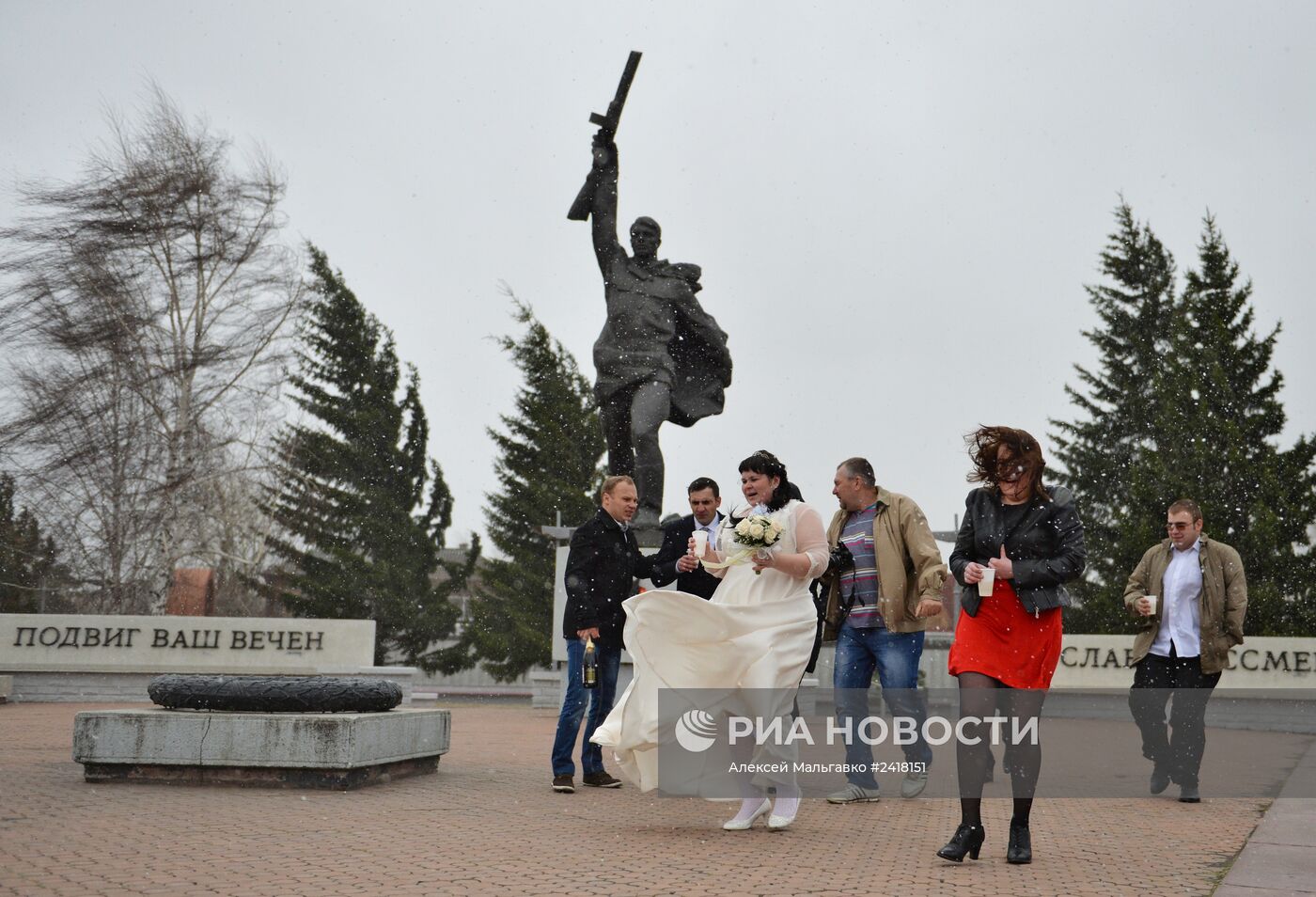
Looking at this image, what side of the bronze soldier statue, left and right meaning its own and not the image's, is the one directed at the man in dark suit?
front

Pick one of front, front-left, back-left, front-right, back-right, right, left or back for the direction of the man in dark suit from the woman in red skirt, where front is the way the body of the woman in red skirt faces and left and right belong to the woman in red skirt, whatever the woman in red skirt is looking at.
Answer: back-right

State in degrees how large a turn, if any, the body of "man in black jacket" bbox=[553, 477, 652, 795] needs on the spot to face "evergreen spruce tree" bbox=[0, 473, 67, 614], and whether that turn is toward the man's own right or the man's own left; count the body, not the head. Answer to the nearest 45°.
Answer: approximately 180°

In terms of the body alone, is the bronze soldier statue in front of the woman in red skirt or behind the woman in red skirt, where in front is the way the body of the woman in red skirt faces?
behind

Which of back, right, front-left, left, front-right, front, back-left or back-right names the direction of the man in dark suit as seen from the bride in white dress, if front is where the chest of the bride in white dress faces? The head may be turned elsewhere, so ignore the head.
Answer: back-right

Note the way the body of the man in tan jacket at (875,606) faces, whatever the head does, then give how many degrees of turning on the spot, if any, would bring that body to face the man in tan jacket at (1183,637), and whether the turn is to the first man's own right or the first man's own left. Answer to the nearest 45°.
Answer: approximately 180°

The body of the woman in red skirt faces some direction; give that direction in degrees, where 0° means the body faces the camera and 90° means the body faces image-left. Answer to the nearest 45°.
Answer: approximately 0°

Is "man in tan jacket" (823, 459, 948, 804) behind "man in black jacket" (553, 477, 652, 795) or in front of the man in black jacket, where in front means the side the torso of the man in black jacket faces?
in front

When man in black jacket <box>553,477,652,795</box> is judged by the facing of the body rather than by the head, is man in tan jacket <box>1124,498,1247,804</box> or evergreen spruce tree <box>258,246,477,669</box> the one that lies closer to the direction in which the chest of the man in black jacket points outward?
the man in tan jacket

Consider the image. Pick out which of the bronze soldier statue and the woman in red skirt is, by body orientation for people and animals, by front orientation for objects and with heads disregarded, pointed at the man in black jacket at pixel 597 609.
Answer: the bronze soldier statue

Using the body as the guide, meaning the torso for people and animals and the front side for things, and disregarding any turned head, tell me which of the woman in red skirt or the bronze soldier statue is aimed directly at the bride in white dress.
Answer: the bronze soldier statue

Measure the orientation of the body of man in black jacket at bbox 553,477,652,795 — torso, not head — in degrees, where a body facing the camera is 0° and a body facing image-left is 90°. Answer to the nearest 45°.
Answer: approximately 315°

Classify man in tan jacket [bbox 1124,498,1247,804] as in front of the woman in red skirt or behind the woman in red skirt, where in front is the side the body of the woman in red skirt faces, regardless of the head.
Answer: behind

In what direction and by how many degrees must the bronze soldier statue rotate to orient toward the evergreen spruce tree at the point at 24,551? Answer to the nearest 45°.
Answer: approximately 135° to its right

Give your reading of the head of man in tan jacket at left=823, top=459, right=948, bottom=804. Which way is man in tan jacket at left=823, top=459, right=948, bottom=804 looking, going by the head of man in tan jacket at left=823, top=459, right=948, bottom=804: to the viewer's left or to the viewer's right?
to the viewer's left

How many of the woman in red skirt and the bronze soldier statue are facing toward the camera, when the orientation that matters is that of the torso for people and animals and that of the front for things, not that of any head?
2
